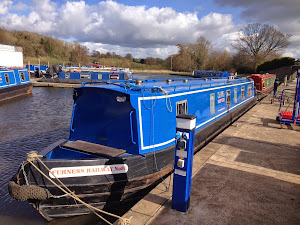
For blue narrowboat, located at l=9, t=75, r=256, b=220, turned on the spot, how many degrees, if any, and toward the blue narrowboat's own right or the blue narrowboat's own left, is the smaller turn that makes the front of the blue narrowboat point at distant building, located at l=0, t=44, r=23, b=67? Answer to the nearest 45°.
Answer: approximately 90° to the blue narrowboat's own right

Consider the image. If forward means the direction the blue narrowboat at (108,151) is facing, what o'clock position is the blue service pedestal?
The blue service pedestal is roughly at 9 o'clock from the blue narrowboat.

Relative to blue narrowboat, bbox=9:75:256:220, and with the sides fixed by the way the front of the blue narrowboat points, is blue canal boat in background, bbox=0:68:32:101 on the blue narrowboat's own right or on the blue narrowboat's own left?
on the blue narrowboat's own right

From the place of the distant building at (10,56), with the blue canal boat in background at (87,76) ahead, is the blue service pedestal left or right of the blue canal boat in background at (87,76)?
right

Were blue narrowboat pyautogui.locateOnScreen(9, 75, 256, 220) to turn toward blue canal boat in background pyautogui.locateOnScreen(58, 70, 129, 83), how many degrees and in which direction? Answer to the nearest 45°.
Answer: approximately 135° to its right
